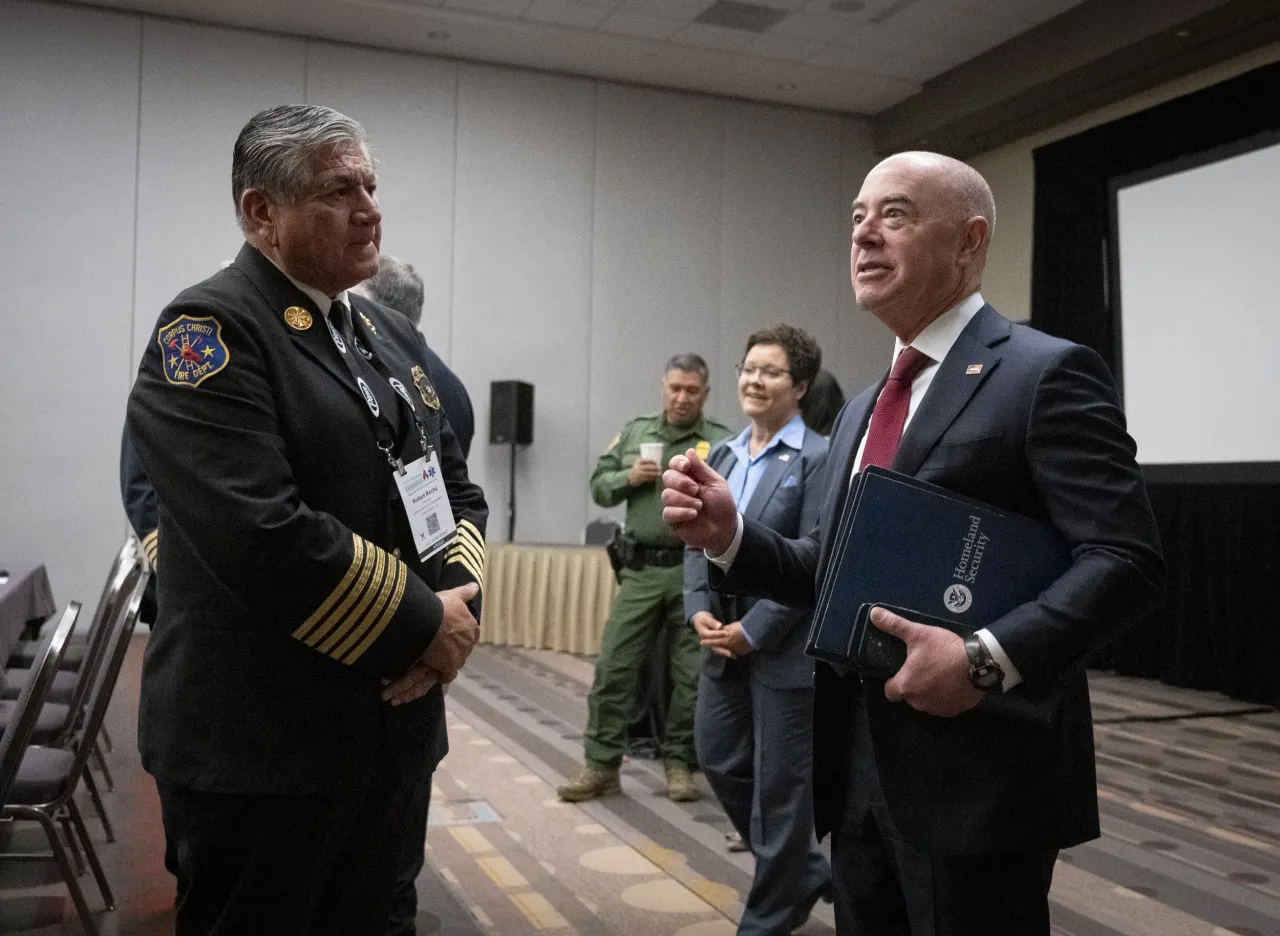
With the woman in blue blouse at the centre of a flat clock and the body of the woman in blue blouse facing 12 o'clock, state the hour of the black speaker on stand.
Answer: The black speaker on stand is roughly at 4 o'clock from the woman in blue blouse.

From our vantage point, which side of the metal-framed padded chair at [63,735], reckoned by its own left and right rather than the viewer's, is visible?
left

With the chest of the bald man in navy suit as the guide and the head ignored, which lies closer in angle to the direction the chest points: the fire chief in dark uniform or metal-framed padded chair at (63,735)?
the fire chief in dark uniform

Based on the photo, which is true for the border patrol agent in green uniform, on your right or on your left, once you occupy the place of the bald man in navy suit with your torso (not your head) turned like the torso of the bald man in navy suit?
on your right

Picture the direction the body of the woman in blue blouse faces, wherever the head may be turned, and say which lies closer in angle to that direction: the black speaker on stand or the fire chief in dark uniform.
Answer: the fire chief in dark uniform

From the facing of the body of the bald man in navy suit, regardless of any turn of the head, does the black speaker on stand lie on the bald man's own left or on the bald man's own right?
on the bald man's own right
